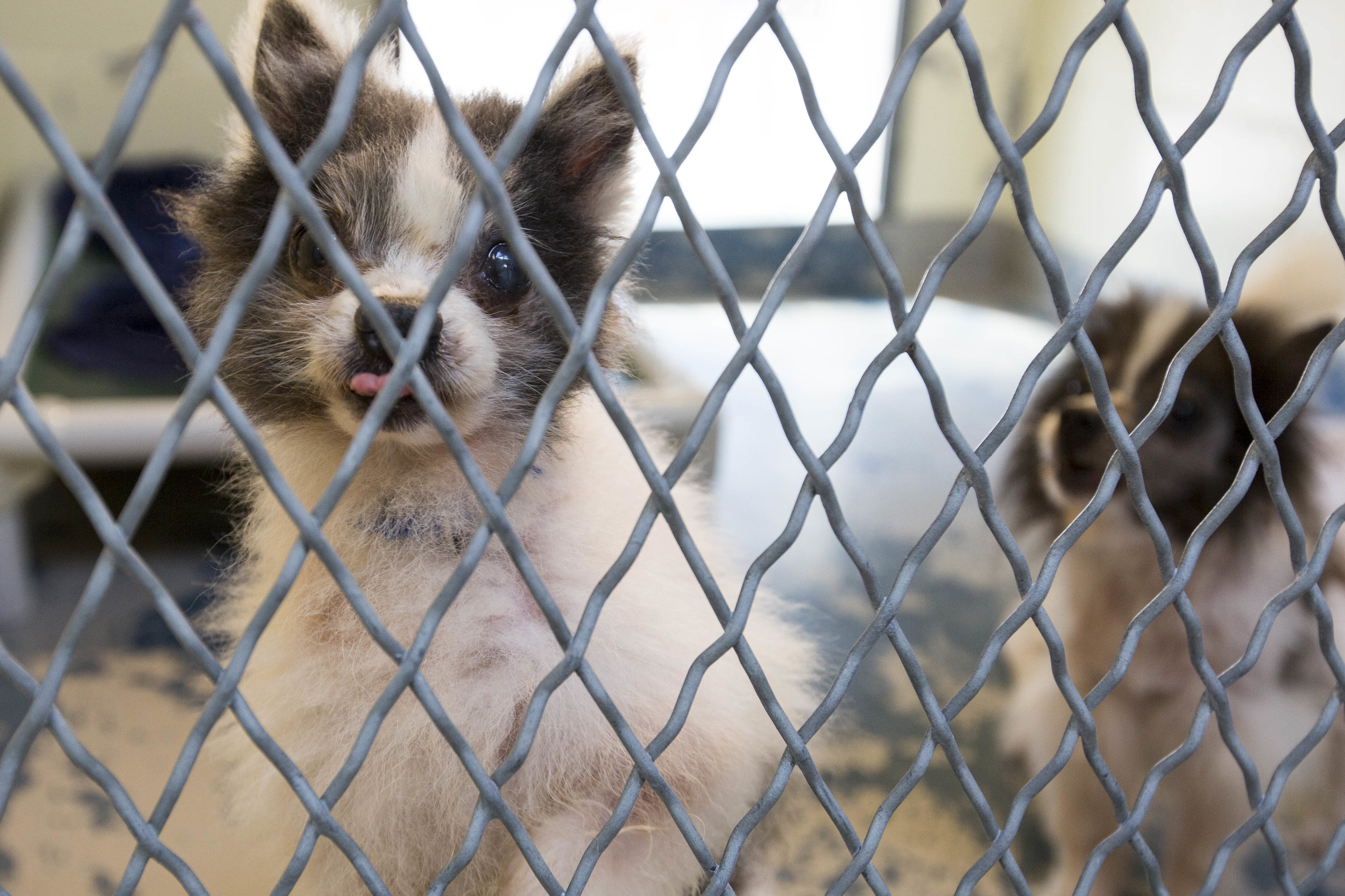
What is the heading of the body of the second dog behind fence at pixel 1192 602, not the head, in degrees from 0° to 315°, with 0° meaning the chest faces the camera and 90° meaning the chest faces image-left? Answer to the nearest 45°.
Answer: approximately 45°
